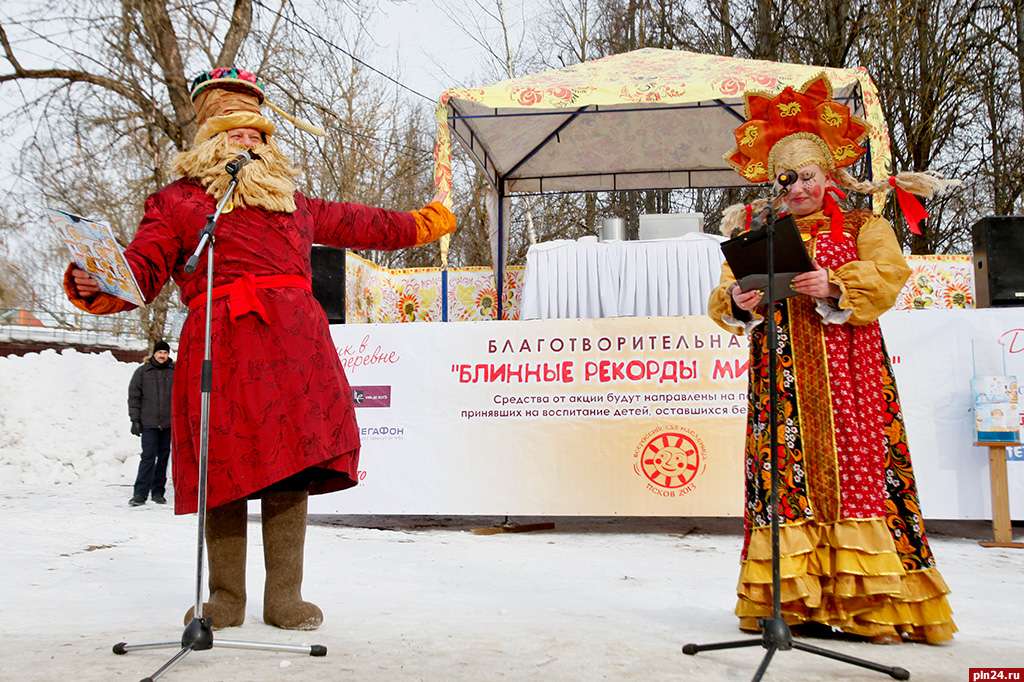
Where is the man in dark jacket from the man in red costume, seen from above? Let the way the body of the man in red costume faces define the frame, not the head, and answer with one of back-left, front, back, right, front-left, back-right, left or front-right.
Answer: back

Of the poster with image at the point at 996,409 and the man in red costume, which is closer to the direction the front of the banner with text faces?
the man in red costume

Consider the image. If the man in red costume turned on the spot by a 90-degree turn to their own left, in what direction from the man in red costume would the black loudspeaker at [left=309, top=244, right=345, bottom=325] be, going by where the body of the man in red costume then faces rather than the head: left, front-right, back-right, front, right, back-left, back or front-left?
left

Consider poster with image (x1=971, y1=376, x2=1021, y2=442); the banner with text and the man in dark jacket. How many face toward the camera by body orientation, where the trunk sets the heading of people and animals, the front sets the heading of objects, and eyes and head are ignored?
3

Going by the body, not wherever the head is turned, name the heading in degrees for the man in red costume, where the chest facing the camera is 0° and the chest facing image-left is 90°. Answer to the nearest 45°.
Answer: approximately 0°

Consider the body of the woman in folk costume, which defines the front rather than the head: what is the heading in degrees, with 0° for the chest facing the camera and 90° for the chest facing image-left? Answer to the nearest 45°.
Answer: approximately 45°

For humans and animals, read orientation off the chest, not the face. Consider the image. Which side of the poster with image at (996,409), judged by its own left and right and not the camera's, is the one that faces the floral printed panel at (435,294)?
right

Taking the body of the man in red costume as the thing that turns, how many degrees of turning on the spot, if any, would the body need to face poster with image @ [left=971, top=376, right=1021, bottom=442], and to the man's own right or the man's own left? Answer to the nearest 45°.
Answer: approximately 90° to the man's own left

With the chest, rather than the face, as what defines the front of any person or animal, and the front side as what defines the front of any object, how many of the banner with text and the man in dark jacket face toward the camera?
2

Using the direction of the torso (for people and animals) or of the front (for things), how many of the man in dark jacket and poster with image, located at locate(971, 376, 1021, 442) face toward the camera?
2

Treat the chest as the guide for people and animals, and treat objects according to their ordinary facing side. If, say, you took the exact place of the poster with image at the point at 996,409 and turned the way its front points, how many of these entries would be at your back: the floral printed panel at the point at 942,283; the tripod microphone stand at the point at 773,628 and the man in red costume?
1

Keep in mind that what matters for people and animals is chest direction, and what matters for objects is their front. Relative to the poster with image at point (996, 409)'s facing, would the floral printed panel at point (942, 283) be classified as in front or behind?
behind
